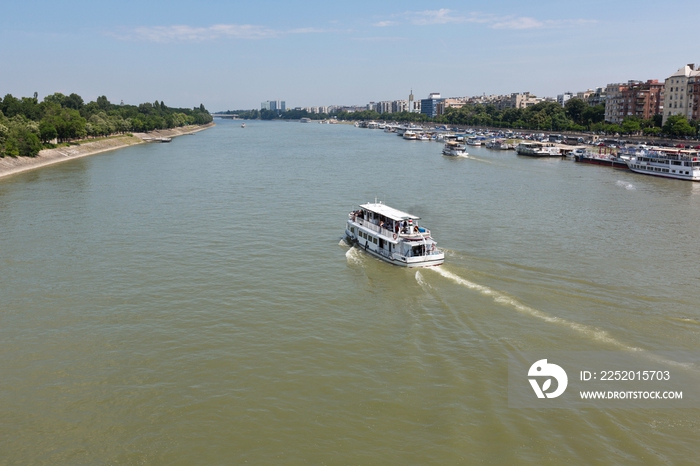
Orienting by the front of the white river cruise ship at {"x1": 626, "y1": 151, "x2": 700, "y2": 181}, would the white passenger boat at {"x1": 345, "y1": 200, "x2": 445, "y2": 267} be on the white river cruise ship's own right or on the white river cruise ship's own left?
on the white river cruise ship's own left

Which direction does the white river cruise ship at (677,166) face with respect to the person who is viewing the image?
facing away from the viewer and to the left of the viewer
